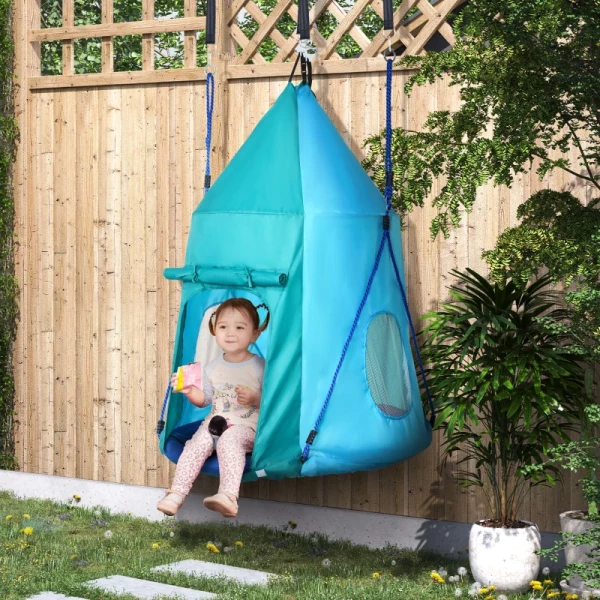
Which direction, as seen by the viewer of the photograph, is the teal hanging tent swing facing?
facing the viewer and to the left of the viewer

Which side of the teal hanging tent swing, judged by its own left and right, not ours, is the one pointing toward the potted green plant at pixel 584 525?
left

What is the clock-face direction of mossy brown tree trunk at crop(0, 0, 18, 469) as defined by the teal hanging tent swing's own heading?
The mossy brown tree trunk is roughly at 3 o'clock from the teal hanging tent swing.
